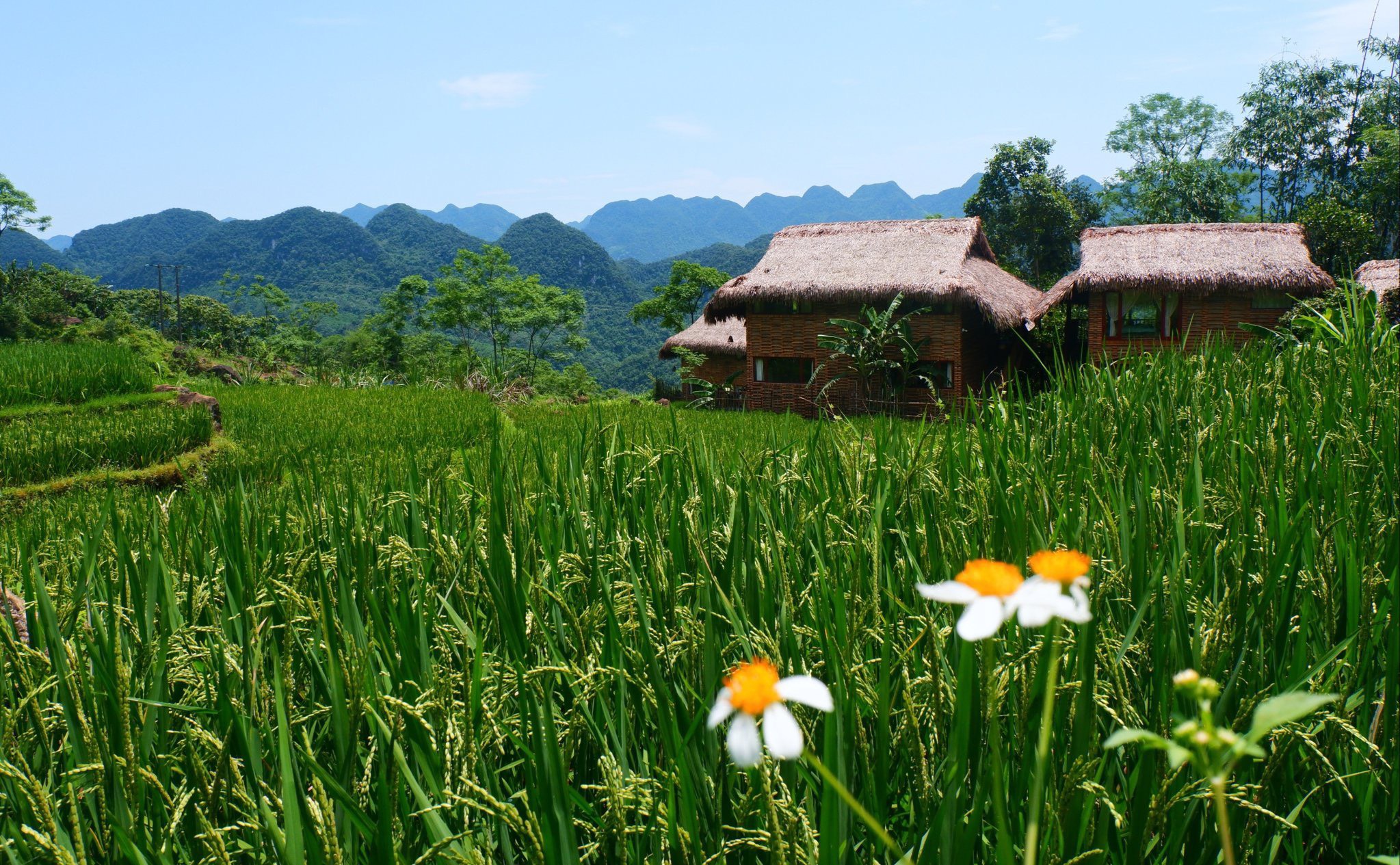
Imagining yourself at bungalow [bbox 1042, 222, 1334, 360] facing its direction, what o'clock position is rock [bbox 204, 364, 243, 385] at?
The rock is roughly at 2 o'clock from the bungalow.

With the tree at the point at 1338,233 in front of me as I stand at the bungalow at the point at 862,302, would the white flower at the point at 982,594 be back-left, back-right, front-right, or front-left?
back-right

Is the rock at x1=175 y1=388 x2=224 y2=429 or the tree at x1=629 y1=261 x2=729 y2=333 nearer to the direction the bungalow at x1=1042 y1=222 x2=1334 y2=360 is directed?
the rock

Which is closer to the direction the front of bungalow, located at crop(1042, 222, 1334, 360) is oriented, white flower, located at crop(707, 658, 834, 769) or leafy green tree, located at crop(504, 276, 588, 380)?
the white flower

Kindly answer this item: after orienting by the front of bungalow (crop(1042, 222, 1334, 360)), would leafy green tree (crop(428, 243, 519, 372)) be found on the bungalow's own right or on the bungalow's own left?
on the bungalow's own right

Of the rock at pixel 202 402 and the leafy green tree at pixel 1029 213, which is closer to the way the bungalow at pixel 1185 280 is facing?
the rock

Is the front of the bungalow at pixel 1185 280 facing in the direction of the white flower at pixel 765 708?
yes

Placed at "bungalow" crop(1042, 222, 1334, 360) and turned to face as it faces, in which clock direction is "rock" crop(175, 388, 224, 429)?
The rock is roughly at 1 o'clock from the bungalow.

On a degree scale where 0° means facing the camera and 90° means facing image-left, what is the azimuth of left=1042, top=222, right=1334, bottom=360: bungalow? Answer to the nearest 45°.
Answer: approximately 0°

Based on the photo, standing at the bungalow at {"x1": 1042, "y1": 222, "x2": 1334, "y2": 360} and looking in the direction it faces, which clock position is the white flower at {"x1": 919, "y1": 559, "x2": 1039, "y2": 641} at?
The white flower is roughly at 12 o'clock from the bungalow.
